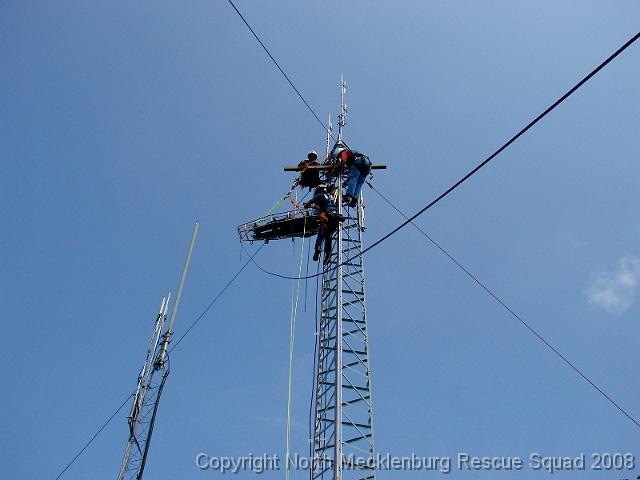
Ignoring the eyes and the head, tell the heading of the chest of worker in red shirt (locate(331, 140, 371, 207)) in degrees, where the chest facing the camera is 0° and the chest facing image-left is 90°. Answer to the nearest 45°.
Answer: approximately 90°

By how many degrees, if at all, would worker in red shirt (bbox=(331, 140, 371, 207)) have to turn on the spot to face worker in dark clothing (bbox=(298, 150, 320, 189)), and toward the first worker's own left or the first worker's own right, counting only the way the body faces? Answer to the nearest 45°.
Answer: approximately 45° to the first worker's own right
